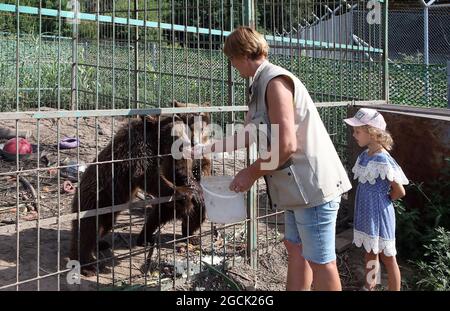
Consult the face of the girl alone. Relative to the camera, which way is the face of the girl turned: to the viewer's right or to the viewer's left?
to the viewer's left

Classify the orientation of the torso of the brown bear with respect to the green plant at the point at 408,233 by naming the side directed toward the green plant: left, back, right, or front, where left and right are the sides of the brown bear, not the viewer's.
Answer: front

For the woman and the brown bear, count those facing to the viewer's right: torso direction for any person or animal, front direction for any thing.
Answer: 1

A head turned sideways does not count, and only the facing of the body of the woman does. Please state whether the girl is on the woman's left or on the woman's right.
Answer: on the woman's right

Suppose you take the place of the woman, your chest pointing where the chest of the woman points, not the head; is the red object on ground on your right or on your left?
on your right

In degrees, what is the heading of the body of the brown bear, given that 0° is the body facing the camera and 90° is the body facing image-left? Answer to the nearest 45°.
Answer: approximately 270°

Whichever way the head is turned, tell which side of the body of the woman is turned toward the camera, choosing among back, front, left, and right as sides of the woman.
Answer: left

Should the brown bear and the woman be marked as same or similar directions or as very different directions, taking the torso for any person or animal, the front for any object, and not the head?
very different directions

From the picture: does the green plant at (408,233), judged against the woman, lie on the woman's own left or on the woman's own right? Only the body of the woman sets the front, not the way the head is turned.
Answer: on the woman's own right
